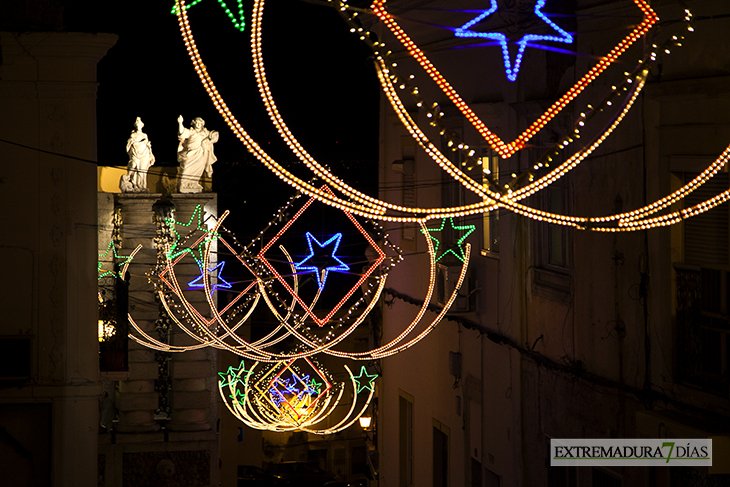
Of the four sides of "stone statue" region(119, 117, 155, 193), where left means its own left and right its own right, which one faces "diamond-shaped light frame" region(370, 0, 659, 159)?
front

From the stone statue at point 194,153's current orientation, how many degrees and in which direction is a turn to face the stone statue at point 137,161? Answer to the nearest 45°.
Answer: approximately 45° to its right

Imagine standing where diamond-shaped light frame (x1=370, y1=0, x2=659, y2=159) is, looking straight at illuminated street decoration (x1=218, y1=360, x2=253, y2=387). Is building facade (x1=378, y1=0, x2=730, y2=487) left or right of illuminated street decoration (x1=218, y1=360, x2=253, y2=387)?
right

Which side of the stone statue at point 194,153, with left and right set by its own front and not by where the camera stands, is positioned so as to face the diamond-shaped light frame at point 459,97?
front

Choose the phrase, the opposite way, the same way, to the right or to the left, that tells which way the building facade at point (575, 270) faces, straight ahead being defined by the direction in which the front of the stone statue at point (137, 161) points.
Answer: to the right

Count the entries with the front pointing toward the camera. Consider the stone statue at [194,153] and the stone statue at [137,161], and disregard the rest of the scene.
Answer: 2

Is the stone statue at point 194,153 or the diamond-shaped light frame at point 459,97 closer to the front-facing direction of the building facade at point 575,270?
the diamond-shaped light frame

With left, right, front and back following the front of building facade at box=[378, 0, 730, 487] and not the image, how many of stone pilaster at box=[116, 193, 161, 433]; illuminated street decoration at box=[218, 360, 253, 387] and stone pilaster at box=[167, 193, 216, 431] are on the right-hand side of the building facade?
3

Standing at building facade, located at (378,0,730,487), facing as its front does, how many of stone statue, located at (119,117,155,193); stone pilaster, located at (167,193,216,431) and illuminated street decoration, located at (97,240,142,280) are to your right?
3

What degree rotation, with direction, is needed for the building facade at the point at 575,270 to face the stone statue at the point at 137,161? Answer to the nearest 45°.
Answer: approximately 90° to its right

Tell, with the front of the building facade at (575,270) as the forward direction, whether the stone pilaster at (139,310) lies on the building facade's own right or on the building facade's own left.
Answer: on the building facade's own right
